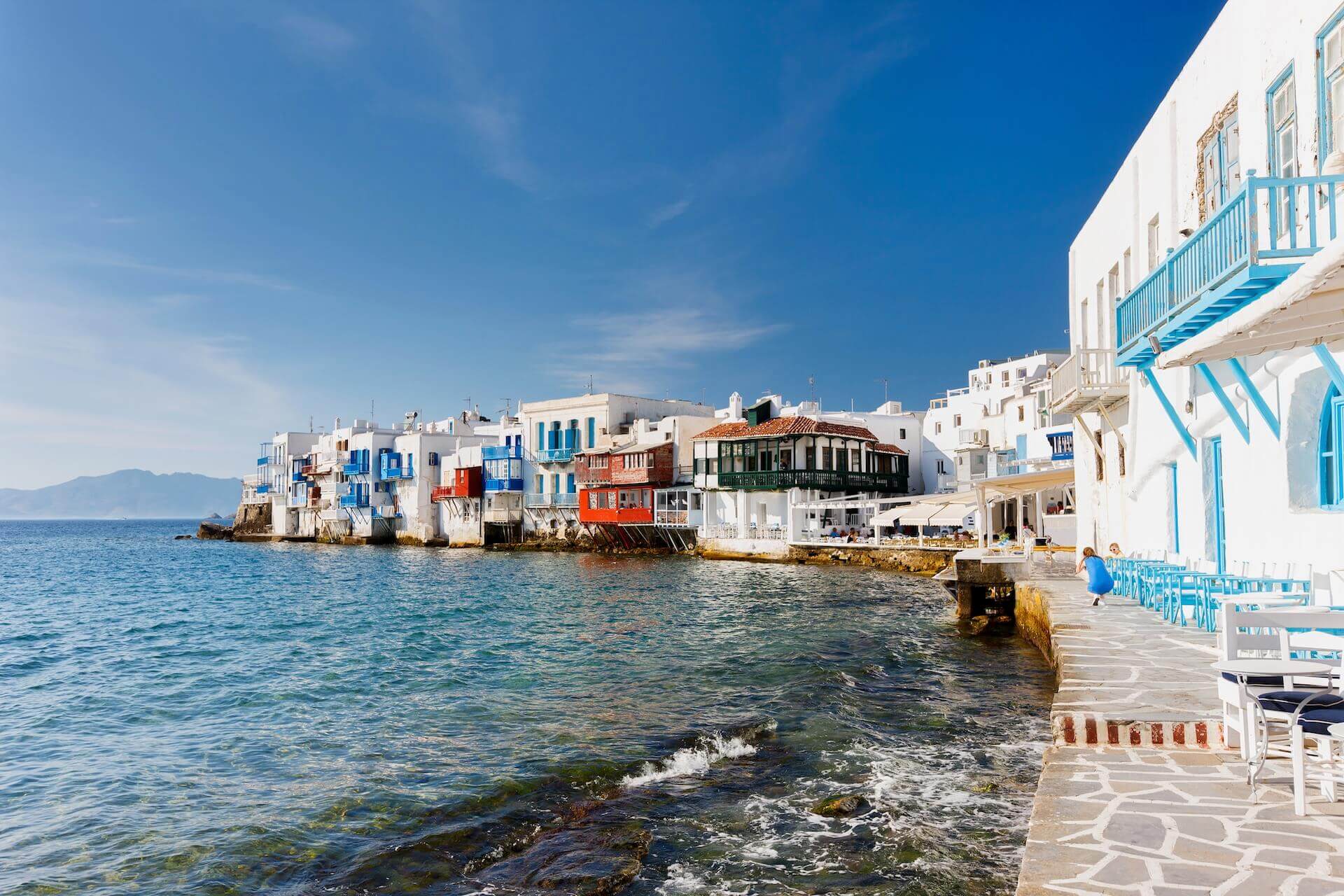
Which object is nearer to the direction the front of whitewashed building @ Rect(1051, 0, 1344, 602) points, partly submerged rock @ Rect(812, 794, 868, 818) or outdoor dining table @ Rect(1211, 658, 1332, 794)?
the partly submerged rock

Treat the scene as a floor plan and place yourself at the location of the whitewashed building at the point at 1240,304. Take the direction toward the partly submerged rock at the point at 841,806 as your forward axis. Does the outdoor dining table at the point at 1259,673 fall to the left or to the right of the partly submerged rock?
left

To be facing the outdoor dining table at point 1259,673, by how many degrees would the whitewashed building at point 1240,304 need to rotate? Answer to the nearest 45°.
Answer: approximately 45° to its left

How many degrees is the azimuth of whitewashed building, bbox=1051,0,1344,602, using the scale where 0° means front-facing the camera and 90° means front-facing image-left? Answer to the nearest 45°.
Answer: approximately 45°
